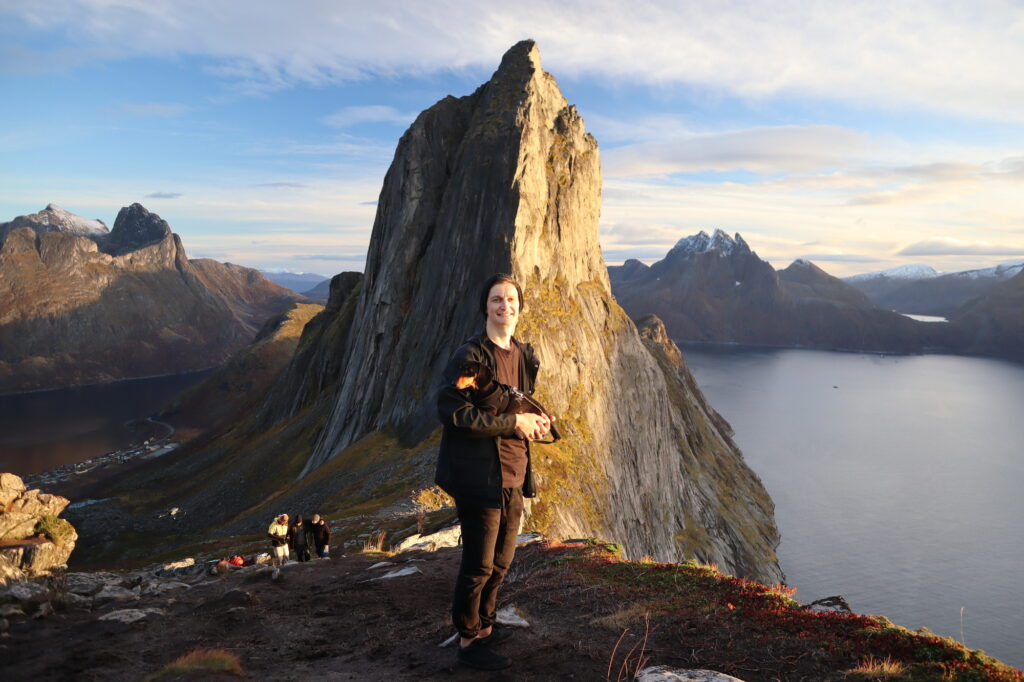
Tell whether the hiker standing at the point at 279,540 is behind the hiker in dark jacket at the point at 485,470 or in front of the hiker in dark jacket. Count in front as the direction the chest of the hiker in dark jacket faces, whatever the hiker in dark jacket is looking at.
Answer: behind

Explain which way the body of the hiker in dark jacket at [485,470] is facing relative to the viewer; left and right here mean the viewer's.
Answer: facing the viewer and to the right of the viewer

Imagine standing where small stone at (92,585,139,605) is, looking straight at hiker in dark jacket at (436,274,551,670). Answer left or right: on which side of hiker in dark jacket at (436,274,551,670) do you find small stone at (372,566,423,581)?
left

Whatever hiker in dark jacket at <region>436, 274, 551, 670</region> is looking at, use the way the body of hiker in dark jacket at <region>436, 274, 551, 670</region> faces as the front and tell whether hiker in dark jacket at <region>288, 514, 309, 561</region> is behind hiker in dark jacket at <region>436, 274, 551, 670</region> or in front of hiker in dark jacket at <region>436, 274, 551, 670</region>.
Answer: behind
